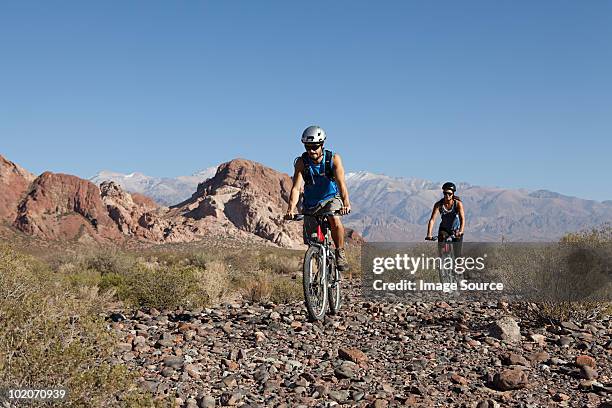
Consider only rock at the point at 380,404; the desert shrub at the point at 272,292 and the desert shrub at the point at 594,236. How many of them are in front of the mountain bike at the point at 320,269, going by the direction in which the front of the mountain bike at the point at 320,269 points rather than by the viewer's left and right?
1

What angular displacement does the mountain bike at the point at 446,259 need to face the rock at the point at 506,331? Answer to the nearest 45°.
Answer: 0° — it already faces it

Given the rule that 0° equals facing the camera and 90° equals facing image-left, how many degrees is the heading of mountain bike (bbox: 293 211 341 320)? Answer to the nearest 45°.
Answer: approximately 0°

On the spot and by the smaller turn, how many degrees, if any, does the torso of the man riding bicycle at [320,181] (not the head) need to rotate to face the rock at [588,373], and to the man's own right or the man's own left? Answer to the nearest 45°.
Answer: approximately 45° to the man's own left

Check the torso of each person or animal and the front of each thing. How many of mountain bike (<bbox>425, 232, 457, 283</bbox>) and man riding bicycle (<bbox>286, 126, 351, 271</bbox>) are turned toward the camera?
2
